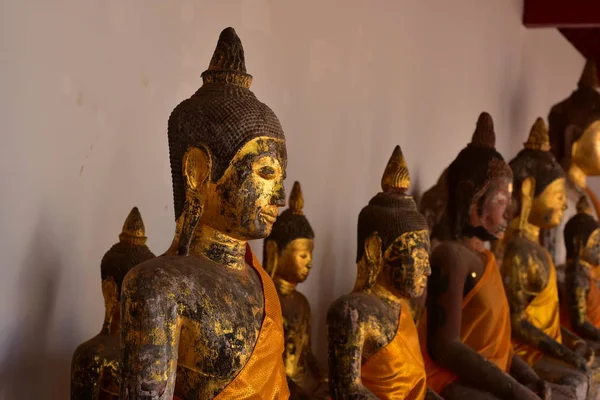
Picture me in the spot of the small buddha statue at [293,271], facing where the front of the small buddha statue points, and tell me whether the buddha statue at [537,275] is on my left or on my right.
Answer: on my left

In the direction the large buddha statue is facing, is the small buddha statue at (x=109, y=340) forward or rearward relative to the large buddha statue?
rearward

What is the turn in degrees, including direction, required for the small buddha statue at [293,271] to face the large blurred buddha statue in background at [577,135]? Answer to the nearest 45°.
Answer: approximately 90° to its left

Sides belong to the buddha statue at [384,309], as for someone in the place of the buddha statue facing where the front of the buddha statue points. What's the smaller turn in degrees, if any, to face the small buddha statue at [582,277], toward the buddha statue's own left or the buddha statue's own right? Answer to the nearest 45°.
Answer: approximately 90° to the buddha statue's own left

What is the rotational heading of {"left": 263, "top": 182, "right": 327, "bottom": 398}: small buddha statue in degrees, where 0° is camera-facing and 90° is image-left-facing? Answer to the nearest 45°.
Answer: approximately 315°

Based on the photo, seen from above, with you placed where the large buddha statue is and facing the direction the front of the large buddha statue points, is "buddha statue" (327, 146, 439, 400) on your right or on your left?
on your left

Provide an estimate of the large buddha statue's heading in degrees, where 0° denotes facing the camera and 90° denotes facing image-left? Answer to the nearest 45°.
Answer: approximately 315°
